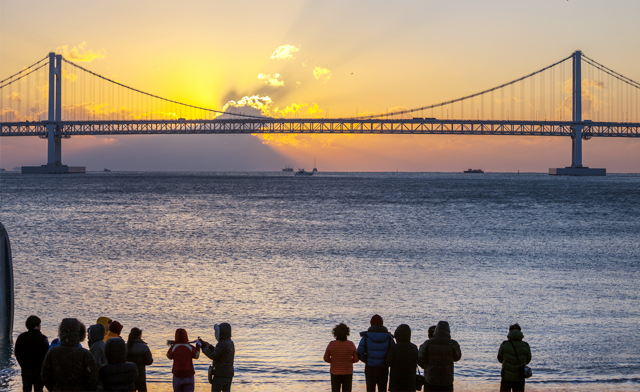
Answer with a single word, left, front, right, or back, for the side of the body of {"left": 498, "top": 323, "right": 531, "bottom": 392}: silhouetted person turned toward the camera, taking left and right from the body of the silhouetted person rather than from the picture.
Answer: back

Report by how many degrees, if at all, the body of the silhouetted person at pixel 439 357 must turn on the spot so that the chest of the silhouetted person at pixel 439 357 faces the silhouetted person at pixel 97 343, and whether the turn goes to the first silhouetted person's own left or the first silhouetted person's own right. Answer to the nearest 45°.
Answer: approximately 90° to the first silhouetted person's own left

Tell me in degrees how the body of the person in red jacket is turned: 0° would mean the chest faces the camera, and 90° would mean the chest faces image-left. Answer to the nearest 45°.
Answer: approximately 180°

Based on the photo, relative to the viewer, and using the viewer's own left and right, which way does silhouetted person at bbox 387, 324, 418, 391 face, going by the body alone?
facing away from the viewer

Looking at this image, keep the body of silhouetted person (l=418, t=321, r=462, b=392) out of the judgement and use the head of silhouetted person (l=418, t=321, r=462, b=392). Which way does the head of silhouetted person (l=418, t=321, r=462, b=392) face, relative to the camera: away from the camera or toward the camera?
away from the camera

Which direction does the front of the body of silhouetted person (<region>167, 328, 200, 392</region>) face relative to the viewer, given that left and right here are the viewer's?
facing away from the viewer

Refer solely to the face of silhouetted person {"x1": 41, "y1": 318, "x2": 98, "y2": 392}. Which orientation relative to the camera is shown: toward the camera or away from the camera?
away from the camera

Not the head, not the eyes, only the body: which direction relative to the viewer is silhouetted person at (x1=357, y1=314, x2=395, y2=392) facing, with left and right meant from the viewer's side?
facing away from the viewer

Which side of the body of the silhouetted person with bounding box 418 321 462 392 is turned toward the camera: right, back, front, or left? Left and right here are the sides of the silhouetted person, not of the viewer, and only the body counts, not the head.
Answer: back

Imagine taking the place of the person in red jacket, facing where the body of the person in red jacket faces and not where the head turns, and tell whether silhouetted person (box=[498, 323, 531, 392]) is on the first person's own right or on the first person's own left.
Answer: on the first person's own right
